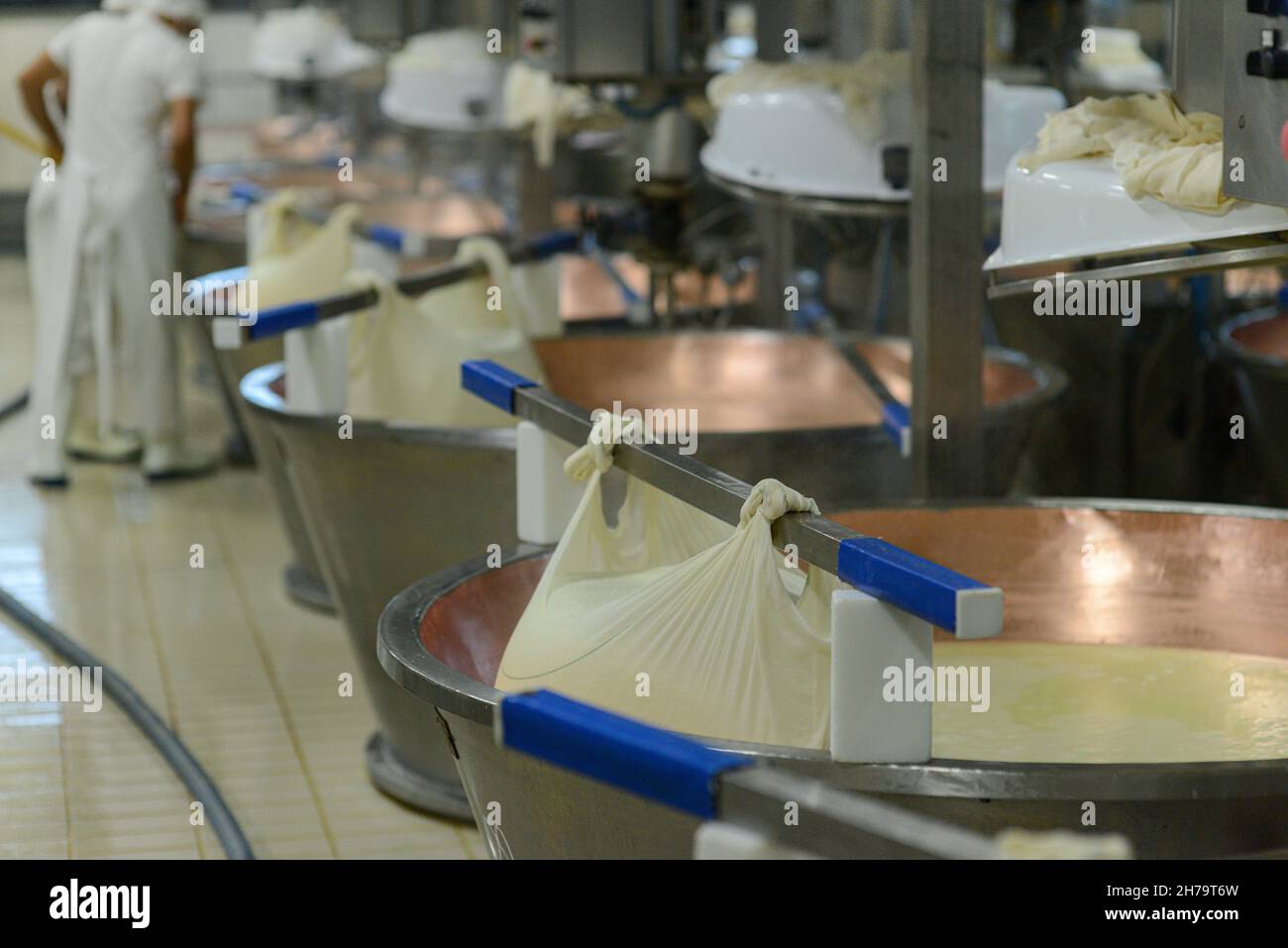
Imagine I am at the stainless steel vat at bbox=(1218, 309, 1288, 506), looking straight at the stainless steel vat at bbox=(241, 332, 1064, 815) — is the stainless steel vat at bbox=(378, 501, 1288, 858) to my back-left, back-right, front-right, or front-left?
front-left

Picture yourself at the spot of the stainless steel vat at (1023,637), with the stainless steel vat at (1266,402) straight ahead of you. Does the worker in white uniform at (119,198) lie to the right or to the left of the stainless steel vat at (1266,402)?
left

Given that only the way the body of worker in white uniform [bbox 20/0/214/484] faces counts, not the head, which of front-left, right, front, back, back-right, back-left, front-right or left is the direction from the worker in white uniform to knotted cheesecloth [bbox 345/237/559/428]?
back-right

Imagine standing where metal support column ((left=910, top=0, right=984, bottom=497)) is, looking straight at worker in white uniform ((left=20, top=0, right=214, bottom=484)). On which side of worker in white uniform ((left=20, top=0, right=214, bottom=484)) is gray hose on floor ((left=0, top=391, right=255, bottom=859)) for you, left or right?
left

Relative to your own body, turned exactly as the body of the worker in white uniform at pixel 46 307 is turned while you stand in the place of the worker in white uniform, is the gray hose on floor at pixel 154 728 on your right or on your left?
on your right

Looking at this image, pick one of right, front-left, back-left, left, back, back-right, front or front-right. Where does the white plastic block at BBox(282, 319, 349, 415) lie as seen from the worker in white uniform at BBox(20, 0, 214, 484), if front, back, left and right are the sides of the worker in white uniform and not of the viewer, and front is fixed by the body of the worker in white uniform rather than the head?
back-right

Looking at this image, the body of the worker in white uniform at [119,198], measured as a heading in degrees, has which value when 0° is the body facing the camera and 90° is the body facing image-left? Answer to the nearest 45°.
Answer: approximately 225°

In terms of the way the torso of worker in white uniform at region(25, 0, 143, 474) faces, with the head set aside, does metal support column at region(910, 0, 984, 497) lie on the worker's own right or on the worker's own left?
on the worker's own right

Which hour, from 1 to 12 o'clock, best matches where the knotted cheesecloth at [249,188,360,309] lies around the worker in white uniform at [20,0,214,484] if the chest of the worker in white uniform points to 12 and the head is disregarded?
The knotted cheesecloth is roughly at 4 o'clock from the worker in white uniform.

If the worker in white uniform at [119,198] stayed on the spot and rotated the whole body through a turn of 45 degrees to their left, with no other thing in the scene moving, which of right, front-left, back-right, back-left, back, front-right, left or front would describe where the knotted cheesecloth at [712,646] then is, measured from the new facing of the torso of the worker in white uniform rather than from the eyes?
back
